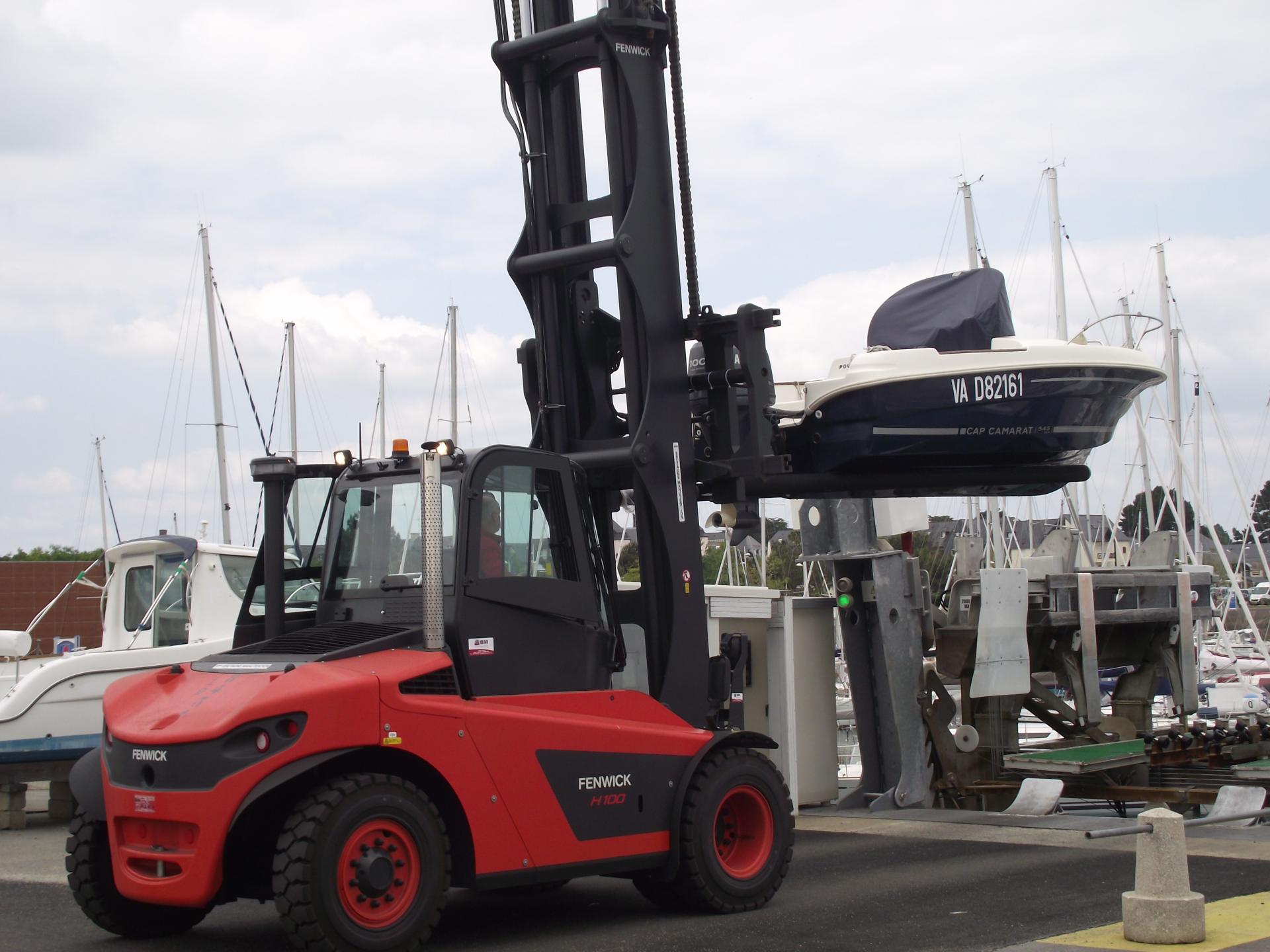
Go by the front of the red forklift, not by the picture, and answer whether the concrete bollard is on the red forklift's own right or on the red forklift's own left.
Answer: on the red forklift's own right

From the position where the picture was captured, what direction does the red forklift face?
facing away from the viewer and to the right of the viewer
